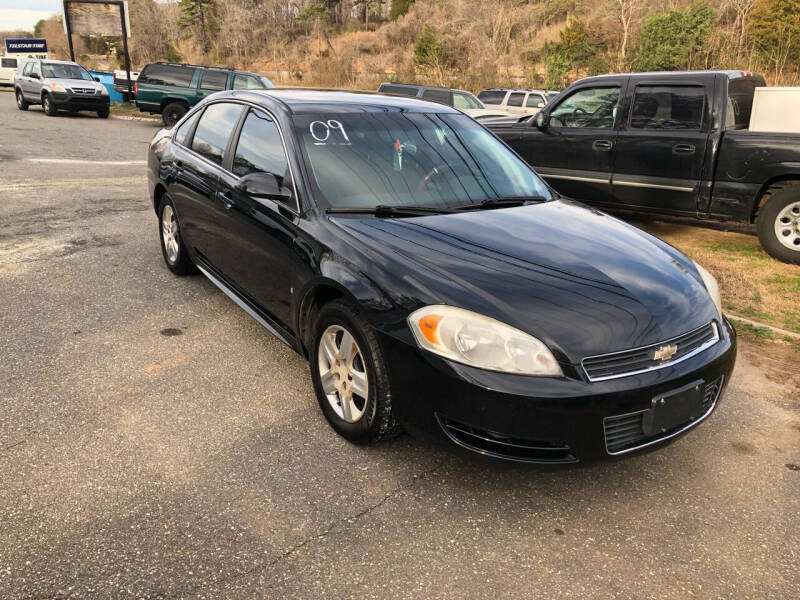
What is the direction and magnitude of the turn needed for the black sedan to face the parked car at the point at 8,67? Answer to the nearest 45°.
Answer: approximately 180°

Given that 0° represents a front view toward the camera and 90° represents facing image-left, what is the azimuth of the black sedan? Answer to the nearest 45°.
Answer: approximately 315°

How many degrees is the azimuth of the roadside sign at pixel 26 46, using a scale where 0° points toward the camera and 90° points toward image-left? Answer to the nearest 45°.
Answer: approximately 0°

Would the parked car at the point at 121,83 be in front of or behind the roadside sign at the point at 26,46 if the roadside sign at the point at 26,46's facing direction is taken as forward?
in front

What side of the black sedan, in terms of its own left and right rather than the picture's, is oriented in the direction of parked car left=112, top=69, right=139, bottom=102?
back

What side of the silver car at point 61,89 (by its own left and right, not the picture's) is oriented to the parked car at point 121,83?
left

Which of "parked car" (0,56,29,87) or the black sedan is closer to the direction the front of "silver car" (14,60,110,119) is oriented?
the black sedan

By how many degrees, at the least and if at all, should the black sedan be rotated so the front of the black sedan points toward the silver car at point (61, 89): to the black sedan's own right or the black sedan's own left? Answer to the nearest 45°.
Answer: approximately 180°

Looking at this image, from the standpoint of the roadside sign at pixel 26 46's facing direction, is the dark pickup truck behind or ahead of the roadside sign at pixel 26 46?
ahead

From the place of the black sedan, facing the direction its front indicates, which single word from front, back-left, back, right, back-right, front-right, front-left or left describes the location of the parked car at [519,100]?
back-left

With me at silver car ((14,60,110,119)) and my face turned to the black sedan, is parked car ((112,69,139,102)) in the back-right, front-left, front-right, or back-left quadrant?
back-left
